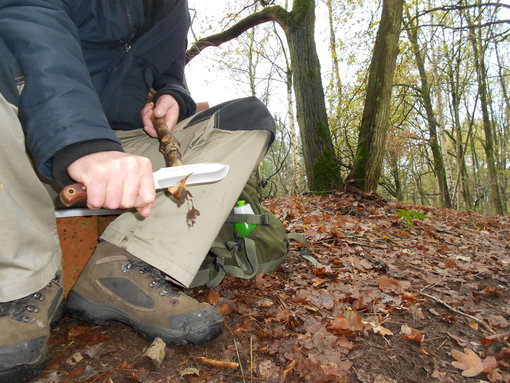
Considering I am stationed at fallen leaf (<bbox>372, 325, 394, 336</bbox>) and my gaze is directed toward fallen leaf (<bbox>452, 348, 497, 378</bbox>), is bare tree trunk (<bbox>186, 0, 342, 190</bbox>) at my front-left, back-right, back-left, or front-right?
back-left

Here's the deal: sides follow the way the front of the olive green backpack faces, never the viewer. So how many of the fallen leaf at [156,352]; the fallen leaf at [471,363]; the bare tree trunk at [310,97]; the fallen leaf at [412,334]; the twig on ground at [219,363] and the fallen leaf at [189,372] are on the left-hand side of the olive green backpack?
1

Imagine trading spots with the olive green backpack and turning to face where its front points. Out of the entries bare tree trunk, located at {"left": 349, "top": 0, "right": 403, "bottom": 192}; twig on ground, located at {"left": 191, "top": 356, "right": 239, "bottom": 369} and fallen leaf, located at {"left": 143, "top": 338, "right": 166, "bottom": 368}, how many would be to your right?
2

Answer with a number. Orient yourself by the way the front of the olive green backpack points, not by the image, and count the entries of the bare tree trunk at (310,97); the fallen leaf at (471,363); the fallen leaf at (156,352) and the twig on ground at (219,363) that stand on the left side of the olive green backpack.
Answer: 1

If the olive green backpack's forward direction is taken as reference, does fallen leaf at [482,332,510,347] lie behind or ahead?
ahead

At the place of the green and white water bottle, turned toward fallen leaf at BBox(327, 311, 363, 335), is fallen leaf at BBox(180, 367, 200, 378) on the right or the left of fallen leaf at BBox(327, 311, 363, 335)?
right

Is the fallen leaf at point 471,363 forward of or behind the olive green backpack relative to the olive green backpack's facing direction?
forward

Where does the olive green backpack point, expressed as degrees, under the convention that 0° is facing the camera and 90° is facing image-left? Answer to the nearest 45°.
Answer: approximately 270°

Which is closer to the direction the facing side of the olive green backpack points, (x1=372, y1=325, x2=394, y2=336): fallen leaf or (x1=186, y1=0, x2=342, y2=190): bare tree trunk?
the fallen leaf

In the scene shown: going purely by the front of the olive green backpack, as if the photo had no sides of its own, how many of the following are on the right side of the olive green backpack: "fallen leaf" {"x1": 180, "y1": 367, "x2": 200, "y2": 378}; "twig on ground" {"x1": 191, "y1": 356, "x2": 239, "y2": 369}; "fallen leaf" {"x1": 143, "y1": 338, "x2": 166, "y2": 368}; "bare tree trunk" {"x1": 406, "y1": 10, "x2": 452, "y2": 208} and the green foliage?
3
